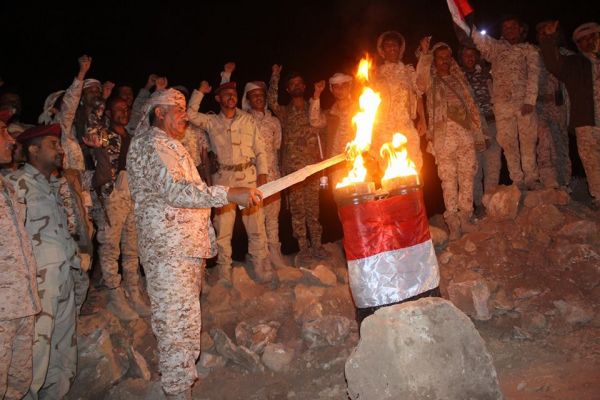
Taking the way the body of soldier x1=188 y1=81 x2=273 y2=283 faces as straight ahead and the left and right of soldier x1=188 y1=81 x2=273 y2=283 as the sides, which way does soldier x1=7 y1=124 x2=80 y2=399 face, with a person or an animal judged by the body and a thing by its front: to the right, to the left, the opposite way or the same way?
to the left

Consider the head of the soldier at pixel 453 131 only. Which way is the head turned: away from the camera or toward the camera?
toward the camera

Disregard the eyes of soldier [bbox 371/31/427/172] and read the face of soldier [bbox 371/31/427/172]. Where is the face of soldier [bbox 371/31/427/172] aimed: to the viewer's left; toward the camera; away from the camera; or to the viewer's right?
toward the camera

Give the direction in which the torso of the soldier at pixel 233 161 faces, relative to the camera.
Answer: toward the camera

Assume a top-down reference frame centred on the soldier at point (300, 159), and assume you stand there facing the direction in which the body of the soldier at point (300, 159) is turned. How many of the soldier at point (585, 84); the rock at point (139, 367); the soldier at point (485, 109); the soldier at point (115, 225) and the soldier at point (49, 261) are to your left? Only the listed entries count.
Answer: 2

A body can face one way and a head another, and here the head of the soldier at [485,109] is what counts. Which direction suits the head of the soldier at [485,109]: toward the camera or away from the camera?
toward the camera

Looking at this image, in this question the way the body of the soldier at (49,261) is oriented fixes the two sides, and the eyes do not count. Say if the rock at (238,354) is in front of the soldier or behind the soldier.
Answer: in front

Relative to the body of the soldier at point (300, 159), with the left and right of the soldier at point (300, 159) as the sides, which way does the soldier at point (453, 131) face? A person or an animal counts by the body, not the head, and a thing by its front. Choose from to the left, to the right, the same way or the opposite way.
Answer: the same way

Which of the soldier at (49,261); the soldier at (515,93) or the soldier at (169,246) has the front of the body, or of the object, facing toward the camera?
the soldier at (515,93)

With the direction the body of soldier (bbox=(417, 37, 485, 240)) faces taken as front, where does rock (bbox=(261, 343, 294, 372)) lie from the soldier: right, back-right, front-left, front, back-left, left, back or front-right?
front-right

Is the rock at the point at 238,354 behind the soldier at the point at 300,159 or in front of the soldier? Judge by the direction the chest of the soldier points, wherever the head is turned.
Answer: in front

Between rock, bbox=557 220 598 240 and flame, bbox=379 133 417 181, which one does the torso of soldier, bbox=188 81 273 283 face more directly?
the flame

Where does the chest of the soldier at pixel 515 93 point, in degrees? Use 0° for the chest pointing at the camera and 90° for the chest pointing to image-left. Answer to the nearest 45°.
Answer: approximately 0°

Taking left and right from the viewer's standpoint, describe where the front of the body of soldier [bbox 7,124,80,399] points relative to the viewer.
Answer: facing to the right of the viewer

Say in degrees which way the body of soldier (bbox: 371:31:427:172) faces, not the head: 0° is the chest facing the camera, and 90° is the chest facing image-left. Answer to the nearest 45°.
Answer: approximately 0°

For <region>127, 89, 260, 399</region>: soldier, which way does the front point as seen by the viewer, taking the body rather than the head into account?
to the viewer's right

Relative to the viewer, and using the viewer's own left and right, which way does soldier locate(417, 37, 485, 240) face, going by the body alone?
facing the viewer

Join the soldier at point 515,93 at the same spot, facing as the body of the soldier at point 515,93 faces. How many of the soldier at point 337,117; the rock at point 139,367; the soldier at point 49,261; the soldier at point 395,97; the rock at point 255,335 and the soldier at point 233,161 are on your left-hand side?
0
